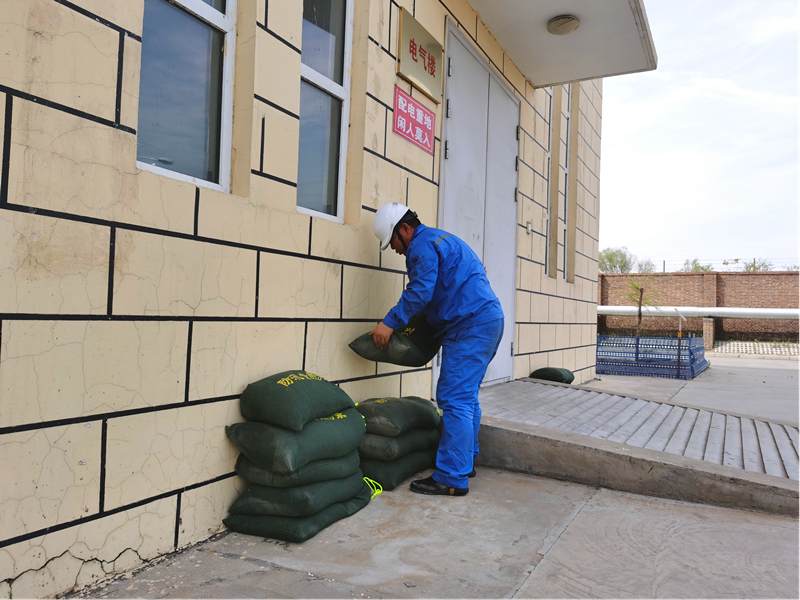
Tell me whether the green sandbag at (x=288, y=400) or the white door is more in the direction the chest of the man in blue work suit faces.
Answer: the green sandbag

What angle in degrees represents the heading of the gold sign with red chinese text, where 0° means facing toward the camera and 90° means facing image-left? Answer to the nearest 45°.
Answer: approximately 315°

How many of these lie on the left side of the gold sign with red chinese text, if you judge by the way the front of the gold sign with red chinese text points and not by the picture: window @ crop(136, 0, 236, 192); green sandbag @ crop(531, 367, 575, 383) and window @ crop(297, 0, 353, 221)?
1

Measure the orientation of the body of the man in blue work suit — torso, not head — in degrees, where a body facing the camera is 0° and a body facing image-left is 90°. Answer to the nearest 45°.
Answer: approximately 90°

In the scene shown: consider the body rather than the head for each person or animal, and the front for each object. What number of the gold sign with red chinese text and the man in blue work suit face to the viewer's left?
1

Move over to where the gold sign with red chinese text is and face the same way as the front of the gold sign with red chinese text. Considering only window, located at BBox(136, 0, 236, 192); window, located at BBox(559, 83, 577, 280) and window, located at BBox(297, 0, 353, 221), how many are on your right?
2

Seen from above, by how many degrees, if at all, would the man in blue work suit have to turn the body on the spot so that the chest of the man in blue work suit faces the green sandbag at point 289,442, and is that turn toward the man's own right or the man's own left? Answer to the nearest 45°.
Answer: approximately 45° to the man's own left

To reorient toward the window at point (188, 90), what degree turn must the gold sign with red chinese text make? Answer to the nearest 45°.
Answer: approximately 90° to its right

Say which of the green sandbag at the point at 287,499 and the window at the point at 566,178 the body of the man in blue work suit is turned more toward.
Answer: the green sandbag
